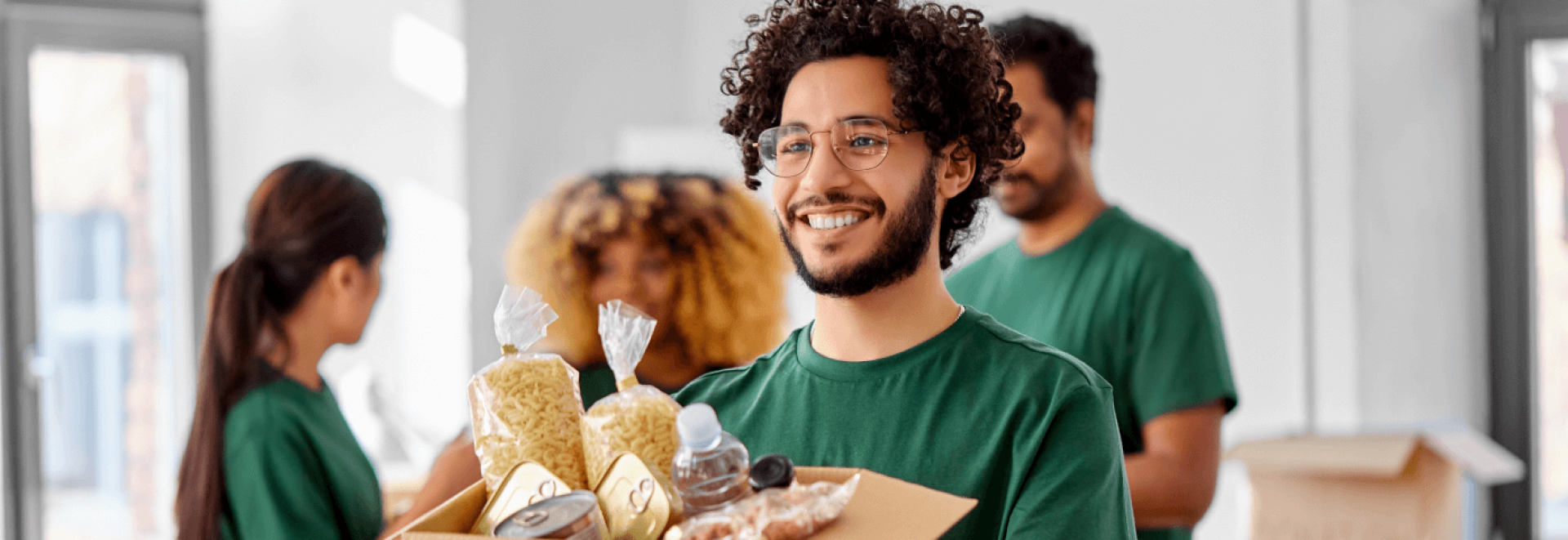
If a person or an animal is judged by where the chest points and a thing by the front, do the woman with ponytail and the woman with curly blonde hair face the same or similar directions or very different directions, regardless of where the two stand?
very different directions

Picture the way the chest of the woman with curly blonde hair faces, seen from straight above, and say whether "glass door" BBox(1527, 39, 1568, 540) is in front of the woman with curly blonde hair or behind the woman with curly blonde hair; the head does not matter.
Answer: behind

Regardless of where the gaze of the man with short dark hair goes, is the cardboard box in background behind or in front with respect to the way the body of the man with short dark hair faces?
behind

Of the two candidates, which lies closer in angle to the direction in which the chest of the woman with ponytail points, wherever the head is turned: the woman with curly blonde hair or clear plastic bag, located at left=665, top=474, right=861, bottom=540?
the woman with curly blonde hair

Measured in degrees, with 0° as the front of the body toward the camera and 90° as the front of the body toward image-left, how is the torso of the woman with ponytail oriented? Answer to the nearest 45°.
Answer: approximately 225°

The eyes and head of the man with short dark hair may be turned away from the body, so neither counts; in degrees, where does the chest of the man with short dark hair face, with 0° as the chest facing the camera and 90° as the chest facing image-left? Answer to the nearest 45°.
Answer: approximately 45°

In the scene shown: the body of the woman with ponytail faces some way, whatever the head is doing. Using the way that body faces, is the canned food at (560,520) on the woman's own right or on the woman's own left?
on the woman's own right

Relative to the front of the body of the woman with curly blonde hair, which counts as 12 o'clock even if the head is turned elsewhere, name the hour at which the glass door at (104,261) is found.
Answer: The glass door is roughly at 3 o'clock from the woman with curly blonde hair.

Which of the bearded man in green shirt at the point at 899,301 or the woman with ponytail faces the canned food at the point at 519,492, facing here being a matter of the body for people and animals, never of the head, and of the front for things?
the bearded man in green shirt
